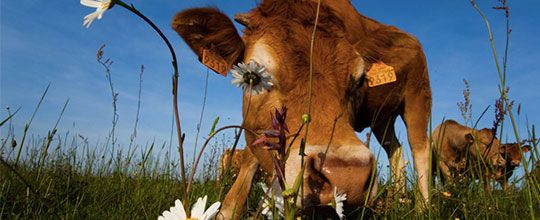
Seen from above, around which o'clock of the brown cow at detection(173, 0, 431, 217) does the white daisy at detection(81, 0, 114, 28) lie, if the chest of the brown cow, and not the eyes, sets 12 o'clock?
The white daisy is roughly at 11 o'clock from the brown cow.

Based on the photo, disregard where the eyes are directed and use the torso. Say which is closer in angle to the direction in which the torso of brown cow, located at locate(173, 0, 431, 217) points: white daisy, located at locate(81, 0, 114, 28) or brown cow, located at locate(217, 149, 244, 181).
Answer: the white daisy

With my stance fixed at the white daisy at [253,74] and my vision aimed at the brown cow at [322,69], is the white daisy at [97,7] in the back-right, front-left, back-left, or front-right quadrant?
back-left

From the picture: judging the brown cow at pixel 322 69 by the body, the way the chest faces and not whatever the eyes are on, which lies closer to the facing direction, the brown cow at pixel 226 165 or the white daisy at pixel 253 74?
the white daisy

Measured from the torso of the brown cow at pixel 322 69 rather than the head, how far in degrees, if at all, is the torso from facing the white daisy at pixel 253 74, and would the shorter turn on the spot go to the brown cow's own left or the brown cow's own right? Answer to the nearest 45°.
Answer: approximately 45° to the brown cow's own left

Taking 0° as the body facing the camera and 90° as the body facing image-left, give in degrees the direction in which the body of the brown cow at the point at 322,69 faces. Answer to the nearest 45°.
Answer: approximately 45°
